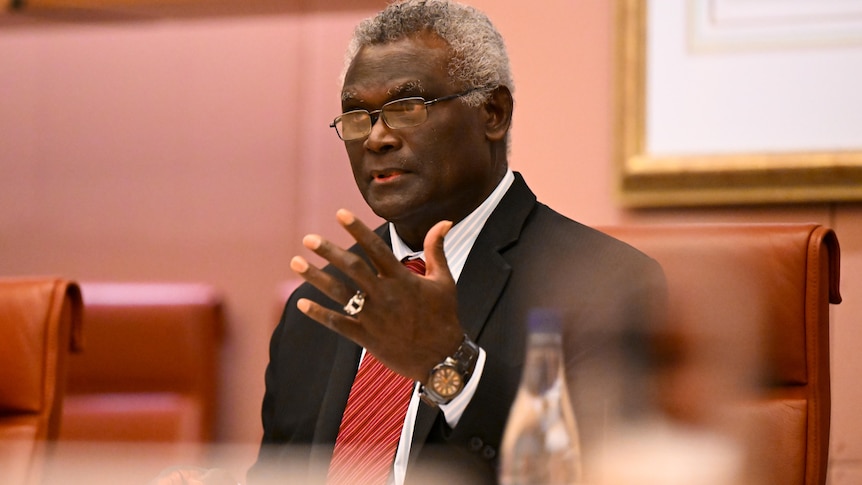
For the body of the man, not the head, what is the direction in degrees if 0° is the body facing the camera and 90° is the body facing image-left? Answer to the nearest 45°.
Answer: approximately 45°

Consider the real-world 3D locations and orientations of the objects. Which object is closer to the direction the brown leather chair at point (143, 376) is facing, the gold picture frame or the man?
the man

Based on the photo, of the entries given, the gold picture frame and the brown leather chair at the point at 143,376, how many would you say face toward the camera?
2

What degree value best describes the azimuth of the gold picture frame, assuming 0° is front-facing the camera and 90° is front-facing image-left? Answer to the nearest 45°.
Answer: approximately 0°

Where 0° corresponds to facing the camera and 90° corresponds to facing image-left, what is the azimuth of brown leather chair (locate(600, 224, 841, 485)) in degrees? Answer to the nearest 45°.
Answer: approximately 45°

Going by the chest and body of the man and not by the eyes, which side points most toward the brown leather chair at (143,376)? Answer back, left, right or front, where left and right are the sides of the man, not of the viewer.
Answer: right

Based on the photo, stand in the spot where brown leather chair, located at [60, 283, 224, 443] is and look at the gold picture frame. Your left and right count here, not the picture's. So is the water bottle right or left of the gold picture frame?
right

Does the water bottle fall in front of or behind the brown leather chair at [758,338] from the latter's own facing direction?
in front

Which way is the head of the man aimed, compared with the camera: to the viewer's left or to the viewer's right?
to the viewer's left

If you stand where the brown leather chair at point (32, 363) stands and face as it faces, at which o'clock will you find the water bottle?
The water bottle is roughly at 10 o'clock from the brown leather chair.

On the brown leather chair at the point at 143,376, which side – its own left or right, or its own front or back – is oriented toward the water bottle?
front
